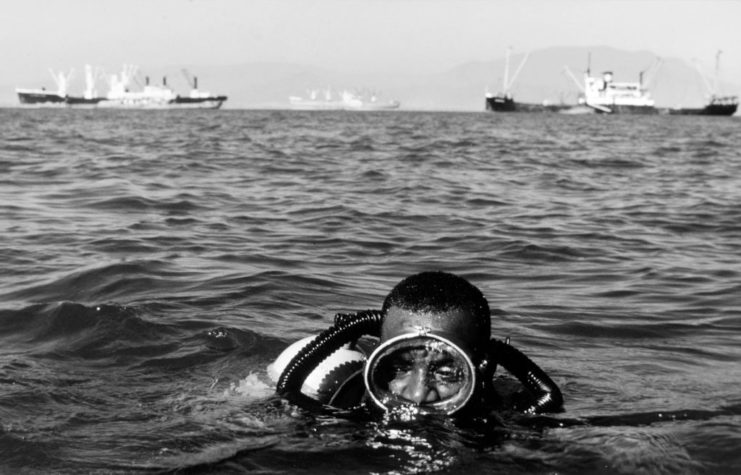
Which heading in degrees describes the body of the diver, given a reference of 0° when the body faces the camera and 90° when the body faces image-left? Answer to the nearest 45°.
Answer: approximately 0°
